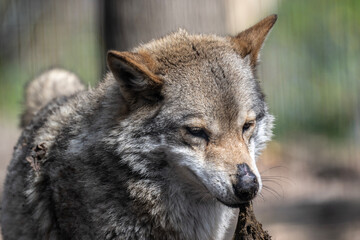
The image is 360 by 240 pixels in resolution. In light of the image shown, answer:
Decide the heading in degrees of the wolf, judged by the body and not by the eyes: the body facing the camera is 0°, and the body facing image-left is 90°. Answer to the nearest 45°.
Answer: approximately 315°
